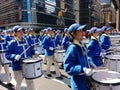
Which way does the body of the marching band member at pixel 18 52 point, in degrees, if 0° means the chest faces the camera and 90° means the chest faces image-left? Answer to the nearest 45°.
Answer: approximately 315°

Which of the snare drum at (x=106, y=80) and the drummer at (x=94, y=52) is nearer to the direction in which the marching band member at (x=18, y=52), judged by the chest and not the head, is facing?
the snare drum

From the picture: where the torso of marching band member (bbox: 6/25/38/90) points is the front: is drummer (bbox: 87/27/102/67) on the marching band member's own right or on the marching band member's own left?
on the marching band member's own left

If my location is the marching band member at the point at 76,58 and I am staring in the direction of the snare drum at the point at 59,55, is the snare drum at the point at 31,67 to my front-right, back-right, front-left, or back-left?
front-left

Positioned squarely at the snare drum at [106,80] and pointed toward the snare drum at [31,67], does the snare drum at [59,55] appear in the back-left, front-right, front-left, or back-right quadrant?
front-right

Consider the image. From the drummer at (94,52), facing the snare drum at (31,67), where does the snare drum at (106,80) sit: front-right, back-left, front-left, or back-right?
front-left

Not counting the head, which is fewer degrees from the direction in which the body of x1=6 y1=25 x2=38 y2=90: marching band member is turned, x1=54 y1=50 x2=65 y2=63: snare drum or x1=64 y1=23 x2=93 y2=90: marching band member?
the marching band member

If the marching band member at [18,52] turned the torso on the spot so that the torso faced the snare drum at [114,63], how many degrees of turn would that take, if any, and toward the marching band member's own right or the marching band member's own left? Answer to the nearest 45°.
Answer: approximately 45° to the marching band member's own left
